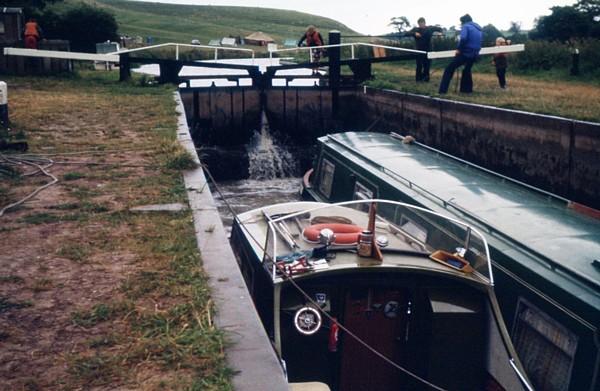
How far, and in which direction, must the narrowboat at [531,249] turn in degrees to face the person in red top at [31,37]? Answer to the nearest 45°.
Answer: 0° — it already faces them

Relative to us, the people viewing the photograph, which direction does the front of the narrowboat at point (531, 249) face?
facing away from the viewer and to the left of the viewer

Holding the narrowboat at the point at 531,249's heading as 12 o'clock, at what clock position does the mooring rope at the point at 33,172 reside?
The mooring rope is roughly at 9 o'clock from the narrowboat.

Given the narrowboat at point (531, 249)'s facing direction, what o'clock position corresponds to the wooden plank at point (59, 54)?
The wooden plank is roughly at 12 o'clock from the narrowboat.

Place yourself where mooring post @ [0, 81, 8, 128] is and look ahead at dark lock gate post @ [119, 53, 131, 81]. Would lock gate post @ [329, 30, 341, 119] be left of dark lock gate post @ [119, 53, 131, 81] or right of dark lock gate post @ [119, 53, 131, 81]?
right

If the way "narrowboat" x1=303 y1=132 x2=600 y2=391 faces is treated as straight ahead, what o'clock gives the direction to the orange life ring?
The orange life ring is roughly at 10 o'clock from the narrowboat.

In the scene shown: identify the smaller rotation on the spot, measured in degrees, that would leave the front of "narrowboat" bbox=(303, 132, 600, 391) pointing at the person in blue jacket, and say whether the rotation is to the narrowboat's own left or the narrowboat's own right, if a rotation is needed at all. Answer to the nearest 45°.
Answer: approximately 45° to the narrowboat's own right

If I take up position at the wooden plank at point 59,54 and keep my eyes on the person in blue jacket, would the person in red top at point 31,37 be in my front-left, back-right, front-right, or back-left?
back-left

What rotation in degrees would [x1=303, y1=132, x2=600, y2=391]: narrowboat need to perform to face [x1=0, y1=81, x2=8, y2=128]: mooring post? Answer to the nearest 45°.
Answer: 0° — it already faces it

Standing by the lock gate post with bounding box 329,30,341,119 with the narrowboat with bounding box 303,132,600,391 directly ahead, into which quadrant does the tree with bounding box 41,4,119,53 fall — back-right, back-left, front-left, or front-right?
back-right

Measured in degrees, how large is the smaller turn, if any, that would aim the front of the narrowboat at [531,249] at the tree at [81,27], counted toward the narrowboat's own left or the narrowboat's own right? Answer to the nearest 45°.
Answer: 0° — it already faces it

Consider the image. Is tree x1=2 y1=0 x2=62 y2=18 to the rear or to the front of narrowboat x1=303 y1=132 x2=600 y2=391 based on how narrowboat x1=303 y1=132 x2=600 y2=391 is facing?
to the front
